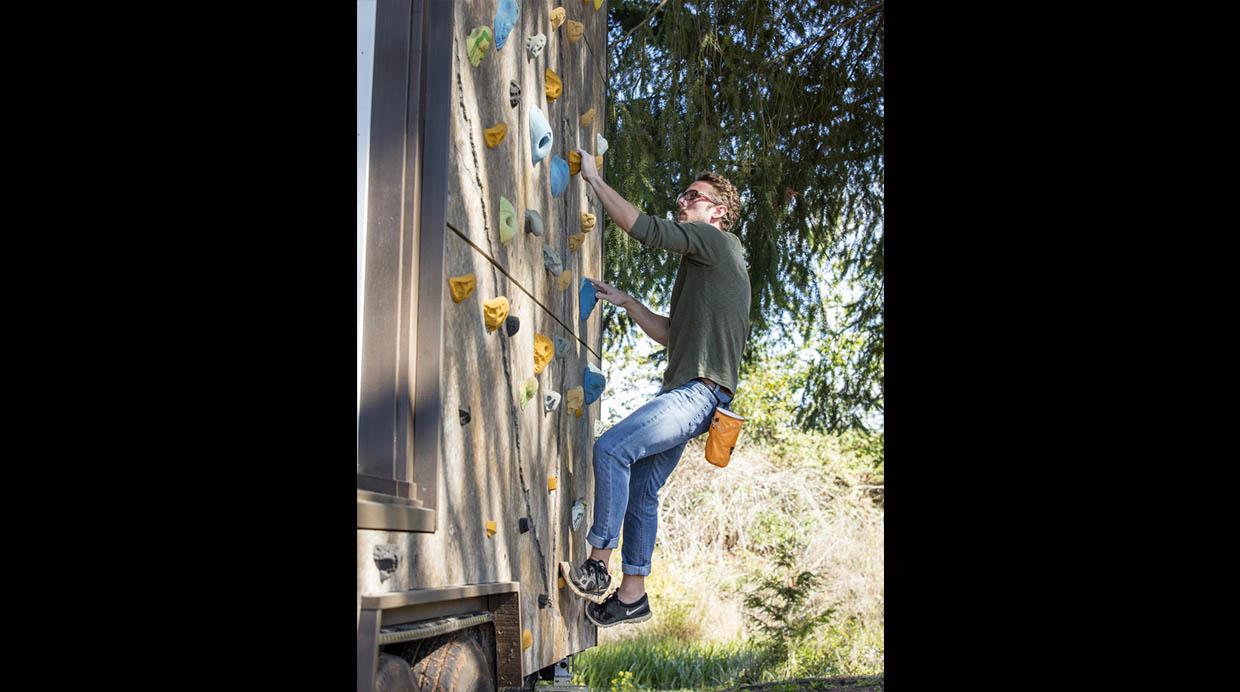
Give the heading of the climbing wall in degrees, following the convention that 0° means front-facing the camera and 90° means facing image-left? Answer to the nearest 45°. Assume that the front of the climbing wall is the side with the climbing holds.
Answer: approximately 315°

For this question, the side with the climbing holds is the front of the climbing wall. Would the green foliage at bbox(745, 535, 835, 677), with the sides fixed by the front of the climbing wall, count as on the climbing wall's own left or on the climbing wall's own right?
on the climbing wall's own left
